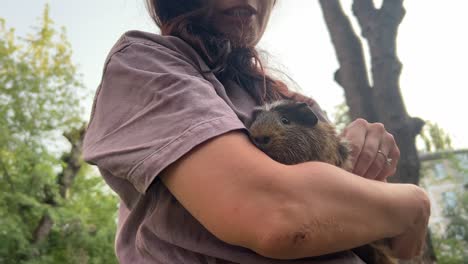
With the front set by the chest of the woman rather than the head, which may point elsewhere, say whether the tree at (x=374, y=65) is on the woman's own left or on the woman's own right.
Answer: on the woman's own left

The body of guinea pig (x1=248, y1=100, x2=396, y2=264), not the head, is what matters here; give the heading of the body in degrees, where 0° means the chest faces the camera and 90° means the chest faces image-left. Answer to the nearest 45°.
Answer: approximately 45°

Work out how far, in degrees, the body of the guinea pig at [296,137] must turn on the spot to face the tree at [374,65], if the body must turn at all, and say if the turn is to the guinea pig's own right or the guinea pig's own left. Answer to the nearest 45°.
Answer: approximately 135° to the guinea pig's own right
